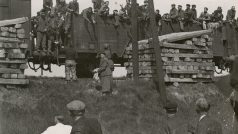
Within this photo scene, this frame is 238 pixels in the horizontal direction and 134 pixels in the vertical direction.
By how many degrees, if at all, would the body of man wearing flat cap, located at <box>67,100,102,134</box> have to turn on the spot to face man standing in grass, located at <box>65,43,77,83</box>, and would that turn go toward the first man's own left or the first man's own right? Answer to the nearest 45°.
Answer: approximately 45° to the first man's own right

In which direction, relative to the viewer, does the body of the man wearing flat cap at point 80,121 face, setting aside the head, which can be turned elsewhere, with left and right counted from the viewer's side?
facing away from the viewer and to the left of the viewer

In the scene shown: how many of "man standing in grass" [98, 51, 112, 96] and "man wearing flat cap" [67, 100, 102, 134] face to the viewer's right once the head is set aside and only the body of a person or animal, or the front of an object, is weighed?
0

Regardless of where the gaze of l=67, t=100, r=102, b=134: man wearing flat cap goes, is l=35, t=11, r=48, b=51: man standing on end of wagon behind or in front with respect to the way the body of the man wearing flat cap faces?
in front

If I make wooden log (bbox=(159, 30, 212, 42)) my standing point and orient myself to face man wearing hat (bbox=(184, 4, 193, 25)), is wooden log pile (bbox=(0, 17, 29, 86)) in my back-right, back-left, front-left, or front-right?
back-left

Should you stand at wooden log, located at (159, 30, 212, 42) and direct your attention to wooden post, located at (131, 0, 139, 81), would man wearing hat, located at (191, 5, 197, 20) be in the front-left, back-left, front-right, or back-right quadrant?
back-right

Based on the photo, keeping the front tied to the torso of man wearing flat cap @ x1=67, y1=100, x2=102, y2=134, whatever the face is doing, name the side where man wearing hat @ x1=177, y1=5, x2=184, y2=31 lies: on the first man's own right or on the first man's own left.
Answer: on the first man's own right
